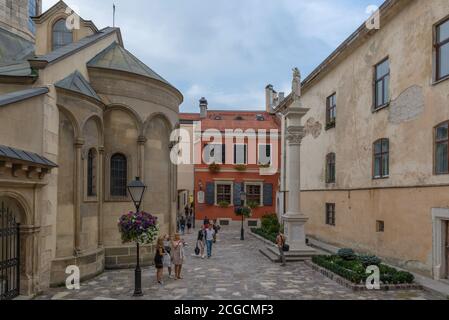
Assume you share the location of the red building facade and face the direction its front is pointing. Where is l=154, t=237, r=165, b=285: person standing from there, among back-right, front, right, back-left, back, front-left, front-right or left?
front

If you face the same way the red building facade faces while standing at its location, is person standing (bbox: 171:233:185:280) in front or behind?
in front

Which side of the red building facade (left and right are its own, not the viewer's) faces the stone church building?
front

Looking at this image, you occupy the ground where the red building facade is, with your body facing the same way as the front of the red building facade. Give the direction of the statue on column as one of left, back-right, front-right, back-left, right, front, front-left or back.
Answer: front

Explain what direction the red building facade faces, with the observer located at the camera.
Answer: facing the viewer

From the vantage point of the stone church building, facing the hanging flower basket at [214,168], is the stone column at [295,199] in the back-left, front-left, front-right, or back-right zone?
front-right

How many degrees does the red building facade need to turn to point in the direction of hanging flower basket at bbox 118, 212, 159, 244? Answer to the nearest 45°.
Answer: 0° — it already faces it

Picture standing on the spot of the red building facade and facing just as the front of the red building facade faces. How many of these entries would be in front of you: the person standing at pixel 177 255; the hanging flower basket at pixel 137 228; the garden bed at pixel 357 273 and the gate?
4

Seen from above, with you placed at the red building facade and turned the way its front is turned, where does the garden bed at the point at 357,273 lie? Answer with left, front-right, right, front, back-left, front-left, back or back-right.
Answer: front

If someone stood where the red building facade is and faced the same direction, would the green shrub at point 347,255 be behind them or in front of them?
in front
